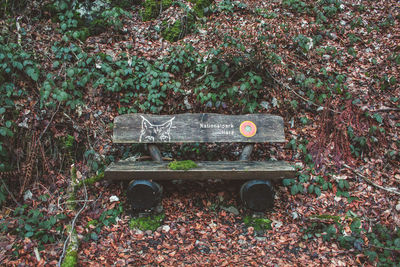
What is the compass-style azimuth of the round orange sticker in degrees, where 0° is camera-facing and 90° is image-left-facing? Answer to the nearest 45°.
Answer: approximately 0°

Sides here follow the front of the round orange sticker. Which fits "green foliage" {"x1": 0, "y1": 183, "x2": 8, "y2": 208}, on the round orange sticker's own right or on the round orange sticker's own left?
on the round orange sticker's own right

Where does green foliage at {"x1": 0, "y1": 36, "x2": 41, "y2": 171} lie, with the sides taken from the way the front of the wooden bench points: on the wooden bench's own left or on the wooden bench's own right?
on the wooden bench's own right
